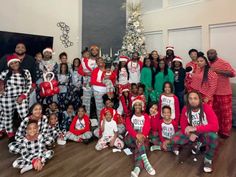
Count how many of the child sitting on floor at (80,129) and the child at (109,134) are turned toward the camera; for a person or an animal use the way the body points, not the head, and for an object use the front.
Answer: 2

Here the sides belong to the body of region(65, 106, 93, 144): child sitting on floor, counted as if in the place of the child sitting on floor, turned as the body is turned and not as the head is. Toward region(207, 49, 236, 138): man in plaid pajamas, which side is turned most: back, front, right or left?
left

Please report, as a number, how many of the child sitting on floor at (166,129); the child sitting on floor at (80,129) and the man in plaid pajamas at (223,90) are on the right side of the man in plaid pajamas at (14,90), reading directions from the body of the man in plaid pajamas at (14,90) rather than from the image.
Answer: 0

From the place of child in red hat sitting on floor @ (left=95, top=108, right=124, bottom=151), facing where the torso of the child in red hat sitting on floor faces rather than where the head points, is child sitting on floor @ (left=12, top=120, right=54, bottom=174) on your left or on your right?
on your right

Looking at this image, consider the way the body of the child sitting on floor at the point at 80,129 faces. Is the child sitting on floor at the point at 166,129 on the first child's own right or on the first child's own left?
on the first child's own left

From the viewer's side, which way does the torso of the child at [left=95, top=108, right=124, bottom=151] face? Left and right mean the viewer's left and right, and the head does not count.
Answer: facing the viewer

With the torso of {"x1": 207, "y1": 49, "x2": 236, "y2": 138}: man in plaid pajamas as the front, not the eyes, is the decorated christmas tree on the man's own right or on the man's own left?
on the man's own right

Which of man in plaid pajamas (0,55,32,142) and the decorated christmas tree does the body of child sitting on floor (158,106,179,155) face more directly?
the man in plaid pajamas

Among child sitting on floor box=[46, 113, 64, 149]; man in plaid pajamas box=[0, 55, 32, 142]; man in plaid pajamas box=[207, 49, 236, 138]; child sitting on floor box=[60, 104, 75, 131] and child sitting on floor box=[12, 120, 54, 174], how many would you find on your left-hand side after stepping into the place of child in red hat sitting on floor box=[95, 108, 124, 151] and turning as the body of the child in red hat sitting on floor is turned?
1

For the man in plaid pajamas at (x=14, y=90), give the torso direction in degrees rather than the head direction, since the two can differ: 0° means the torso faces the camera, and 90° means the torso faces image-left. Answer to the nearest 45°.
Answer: approximately 0°

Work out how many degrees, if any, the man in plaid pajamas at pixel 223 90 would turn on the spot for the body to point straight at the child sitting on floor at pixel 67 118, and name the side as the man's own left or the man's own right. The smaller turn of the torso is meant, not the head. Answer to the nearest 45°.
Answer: approximately 45° to the man's own right

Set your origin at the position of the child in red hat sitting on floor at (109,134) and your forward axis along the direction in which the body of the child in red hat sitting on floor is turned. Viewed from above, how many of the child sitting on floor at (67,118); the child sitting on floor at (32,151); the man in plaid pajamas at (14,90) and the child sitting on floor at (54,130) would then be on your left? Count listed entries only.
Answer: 0

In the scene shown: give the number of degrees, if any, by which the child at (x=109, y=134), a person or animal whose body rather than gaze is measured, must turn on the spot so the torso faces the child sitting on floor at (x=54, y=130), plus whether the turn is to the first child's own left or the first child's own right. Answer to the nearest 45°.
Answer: approximately 90° to the first child's own right

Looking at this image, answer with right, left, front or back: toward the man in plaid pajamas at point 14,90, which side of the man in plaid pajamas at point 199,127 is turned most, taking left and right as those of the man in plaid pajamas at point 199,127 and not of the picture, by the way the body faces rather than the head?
right

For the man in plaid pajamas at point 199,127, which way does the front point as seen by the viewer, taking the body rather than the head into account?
toward the camera

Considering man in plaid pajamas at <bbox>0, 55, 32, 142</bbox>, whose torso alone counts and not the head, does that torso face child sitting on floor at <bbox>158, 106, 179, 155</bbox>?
no
